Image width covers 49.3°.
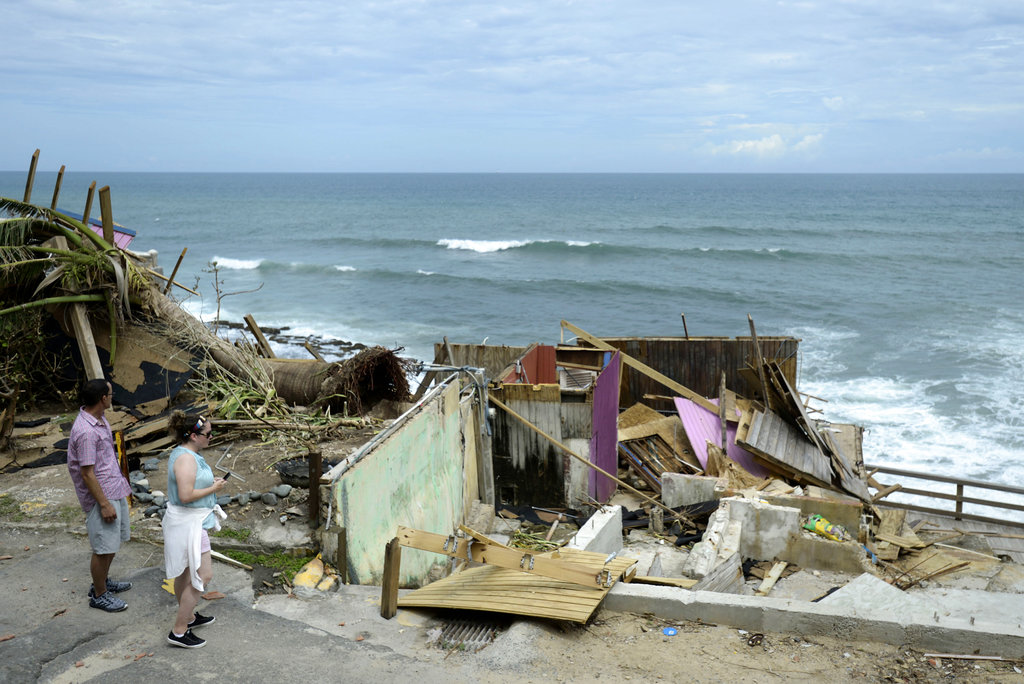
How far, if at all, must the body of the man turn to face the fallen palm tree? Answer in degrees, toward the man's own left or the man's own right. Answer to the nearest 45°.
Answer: approximately 90° to the man's own left

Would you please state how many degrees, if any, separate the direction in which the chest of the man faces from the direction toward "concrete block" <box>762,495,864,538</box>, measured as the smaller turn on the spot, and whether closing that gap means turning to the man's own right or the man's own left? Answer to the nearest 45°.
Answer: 0° — they already face it

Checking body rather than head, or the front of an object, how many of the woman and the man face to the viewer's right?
2

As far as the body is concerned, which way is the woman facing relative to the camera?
to the viewer's right

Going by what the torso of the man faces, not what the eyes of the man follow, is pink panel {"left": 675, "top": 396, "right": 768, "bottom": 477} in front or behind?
in front

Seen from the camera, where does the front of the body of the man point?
to the viewer's right

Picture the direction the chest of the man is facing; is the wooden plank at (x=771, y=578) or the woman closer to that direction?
the wooden plank

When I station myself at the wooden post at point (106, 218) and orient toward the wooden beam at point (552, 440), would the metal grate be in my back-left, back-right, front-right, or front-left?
front-right

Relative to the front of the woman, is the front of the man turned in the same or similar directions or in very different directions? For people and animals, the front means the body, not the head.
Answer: same or similar directions

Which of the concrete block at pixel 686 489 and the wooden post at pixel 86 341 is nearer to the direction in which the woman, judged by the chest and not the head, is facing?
the concrete block

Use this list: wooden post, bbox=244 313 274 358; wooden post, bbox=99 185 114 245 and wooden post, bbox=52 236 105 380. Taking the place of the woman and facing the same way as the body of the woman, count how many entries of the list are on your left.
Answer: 3

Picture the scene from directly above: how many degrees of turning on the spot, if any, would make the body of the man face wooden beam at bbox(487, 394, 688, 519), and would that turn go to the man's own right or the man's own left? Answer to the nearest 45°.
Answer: approximately 45° to the man's own left

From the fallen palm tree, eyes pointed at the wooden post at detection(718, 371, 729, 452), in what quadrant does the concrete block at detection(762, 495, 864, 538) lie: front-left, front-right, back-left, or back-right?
front-right

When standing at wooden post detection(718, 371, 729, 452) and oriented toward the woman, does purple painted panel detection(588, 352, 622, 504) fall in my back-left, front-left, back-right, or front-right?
front-right

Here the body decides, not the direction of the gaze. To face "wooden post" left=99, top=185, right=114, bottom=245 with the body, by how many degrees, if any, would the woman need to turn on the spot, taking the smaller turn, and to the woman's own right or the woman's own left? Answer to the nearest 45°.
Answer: approximately 90° to the woman's own left

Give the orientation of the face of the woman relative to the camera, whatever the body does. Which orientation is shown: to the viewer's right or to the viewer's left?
to the viewer's right
